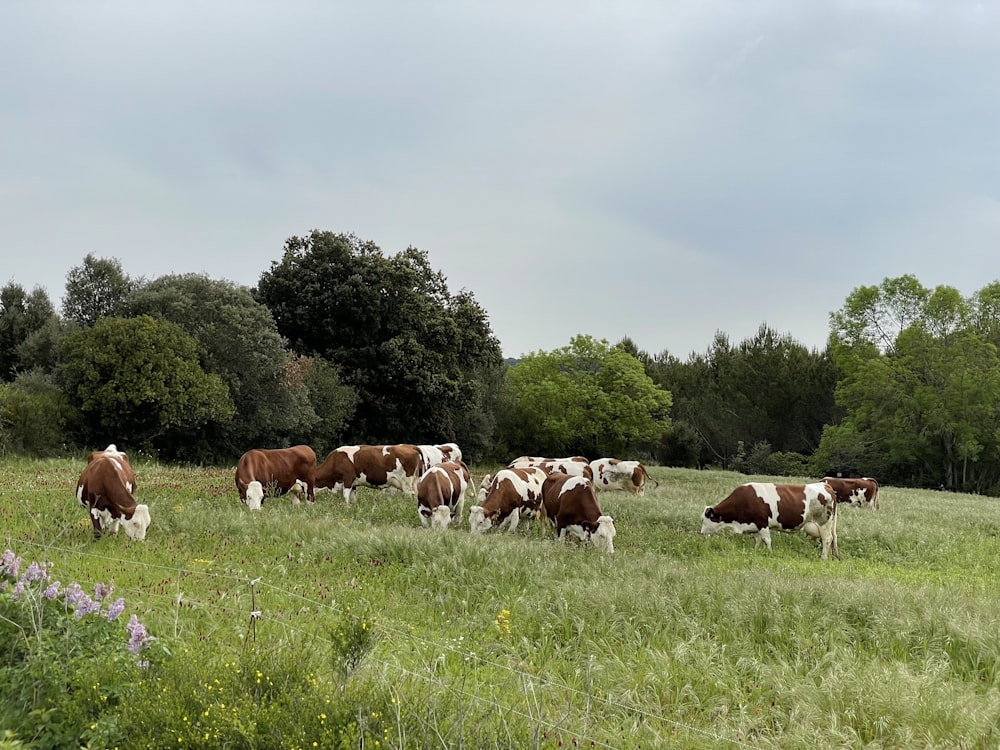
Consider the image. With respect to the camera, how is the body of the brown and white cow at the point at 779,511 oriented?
to the viewer's left

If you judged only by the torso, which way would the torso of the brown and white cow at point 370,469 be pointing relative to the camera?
to the viewer's left

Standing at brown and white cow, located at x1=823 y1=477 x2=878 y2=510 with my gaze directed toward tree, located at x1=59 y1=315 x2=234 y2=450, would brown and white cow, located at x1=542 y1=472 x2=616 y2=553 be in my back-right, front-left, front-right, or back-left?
front-left

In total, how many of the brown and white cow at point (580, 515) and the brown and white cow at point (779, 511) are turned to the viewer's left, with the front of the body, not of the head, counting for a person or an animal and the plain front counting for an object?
1

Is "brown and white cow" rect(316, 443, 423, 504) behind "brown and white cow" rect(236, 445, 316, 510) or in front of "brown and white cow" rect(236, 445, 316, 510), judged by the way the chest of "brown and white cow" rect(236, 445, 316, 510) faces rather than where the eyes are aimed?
behind

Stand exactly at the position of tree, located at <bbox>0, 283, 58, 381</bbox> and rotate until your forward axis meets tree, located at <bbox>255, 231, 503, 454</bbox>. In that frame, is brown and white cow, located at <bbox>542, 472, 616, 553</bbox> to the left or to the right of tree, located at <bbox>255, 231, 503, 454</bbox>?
right

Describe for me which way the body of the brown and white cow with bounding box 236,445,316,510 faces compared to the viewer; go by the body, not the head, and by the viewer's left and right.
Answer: facing the viewer and to the left of the viewer

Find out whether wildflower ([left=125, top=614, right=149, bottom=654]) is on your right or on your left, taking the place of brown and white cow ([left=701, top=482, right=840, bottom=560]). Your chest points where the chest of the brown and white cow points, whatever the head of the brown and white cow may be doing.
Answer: on your left

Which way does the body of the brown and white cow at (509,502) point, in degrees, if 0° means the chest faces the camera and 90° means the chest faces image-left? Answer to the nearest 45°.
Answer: approximately 45°

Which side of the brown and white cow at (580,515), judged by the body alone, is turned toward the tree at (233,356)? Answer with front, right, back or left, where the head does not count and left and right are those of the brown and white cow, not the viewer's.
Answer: back

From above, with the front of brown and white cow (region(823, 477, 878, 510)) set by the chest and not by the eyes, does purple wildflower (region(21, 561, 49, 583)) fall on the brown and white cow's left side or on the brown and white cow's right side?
on the brown and white cow's left side

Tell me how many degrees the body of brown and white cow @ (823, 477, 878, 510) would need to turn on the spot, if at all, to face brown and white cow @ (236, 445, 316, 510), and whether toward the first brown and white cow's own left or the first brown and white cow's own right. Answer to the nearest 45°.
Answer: approximately 45° to the first brown and white cow's own left

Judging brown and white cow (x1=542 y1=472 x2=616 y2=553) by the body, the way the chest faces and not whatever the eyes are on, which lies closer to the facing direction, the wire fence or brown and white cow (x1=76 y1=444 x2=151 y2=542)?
the wire fence

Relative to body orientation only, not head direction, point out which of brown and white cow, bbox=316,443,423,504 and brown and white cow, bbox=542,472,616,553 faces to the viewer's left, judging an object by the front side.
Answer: brown and white cow, bbox=316,443,423,504

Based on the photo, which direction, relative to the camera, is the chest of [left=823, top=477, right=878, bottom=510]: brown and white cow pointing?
to the viewer's left

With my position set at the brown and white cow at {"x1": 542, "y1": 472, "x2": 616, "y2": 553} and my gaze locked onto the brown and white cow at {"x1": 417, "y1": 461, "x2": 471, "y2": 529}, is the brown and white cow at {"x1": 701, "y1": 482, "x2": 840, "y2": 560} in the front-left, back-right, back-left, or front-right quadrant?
back-right

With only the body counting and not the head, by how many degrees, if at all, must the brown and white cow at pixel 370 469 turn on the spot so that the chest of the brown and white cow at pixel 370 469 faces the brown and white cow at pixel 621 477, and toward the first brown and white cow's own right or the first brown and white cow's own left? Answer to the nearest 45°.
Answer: approximately 135° to the first brown and white cow's own right

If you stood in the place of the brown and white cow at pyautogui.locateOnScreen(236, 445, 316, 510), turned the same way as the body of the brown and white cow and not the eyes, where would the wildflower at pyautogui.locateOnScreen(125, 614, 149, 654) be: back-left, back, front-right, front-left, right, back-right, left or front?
front-left
